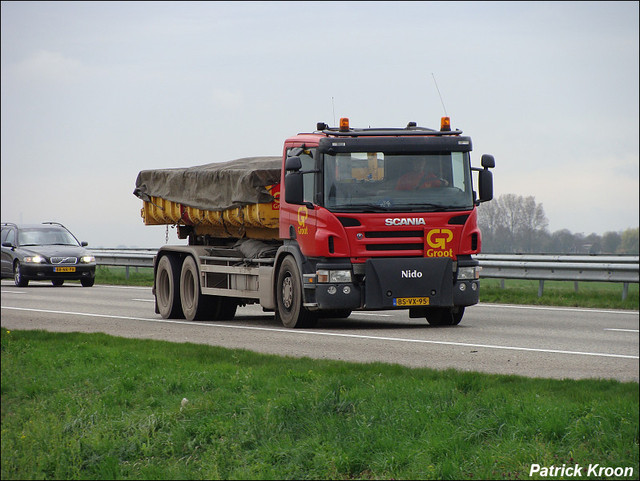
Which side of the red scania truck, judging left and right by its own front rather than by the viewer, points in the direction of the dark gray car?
back

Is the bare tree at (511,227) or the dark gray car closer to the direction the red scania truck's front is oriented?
the bare tree

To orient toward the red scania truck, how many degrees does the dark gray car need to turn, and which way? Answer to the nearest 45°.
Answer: approximately 45° to its right

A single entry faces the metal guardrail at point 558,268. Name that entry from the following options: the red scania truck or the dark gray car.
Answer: the dark gray car

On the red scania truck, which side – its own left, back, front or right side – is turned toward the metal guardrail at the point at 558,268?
left

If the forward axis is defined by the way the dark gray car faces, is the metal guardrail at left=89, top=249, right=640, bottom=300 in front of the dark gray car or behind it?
in front

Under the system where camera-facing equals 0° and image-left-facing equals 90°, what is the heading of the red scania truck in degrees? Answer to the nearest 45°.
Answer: approximately 315°
